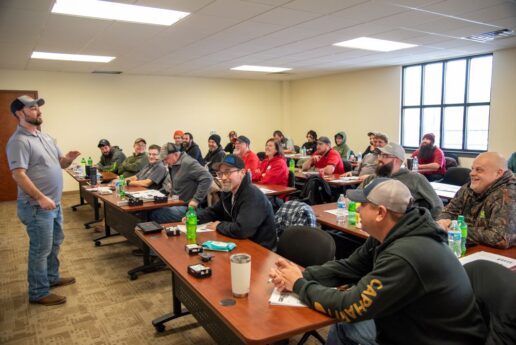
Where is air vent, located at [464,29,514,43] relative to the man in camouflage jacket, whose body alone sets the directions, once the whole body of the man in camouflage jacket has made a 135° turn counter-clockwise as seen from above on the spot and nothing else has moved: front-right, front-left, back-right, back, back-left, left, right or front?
left

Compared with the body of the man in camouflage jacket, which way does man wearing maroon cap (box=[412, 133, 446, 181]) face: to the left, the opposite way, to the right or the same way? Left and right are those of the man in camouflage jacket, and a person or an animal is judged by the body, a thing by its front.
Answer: the same way

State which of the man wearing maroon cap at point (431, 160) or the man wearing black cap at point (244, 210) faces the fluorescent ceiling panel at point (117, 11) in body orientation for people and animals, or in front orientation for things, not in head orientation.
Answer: the man wearing maroon cap at point (431, 160)

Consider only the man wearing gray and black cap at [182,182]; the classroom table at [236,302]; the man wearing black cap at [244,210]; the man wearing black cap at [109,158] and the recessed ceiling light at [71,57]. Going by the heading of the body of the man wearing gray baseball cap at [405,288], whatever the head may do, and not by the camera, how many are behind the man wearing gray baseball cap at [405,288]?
0

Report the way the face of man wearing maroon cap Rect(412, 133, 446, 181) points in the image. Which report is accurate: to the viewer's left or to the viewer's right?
to the viewer's left

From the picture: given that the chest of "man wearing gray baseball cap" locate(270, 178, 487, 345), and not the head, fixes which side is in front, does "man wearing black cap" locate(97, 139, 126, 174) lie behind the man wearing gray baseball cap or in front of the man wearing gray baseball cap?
in front

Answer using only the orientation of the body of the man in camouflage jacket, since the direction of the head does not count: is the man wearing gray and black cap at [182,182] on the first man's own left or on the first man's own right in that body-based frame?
on the first man's own right

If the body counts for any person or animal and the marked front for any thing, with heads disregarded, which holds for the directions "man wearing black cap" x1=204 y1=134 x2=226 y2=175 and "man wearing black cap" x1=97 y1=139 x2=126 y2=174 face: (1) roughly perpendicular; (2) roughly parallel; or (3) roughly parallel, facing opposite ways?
roughly parallel

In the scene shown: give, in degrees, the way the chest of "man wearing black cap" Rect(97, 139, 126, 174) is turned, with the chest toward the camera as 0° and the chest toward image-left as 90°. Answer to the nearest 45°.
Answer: approximately 45°

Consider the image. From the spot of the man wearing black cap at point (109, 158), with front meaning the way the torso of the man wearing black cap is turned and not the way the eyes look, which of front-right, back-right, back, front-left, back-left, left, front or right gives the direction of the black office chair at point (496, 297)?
front-left

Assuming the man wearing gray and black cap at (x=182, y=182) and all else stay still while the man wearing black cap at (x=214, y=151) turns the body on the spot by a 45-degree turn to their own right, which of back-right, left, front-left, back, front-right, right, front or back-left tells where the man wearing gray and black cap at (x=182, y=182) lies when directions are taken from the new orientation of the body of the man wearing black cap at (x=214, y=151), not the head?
left

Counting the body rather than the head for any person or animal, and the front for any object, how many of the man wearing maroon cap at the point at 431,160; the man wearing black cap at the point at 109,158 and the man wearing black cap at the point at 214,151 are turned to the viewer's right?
0

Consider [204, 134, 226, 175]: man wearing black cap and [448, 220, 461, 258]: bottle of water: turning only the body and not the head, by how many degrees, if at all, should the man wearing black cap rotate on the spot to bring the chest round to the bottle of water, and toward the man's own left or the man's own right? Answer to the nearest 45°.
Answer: approximately 45° to the man's own left

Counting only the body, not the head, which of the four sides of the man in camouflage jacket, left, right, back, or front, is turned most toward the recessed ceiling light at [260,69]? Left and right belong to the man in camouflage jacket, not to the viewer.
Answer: right

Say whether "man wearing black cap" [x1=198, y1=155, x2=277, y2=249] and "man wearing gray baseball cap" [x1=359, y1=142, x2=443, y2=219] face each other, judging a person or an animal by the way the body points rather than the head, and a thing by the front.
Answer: no

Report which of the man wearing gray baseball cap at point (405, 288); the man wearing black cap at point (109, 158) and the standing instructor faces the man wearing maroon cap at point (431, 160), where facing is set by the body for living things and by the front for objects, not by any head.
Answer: the standing instructor

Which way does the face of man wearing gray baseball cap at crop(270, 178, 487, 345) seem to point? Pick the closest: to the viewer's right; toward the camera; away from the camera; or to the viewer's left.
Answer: to the viewer's left

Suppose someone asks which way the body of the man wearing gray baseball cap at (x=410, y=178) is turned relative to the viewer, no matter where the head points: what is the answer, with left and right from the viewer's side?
facing the viewer and to the left of the viewer

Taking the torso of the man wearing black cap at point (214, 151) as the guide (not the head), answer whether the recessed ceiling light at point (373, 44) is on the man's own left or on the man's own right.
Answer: on the man's own left

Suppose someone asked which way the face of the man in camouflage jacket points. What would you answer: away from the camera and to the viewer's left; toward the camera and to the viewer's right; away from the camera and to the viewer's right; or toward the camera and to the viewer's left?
toward the camera and to the viewer's left
